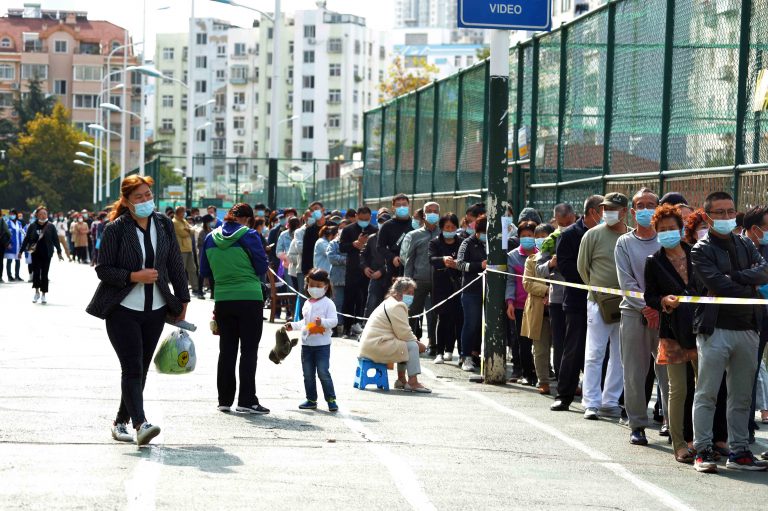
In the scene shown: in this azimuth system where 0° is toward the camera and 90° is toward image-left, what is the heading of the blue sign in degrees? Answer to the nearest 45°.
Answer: approximately 0°

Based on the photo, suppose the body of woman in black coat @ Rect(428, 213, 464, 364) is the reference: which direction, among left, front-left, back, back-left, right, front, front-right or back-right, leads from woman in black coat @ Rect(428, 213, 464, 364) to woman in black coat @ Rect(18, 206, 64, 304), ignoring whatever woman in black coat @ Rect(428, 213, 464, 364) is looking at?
back-right

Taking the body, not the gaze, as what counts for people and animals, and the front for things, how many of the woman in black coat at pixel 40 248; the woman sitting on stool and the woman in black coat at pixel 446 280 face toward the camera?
2

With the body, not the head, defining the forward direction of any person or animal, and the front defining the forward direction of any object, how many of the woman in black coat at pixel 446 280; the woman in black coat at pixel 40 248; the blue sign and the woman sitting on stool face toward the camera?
3
